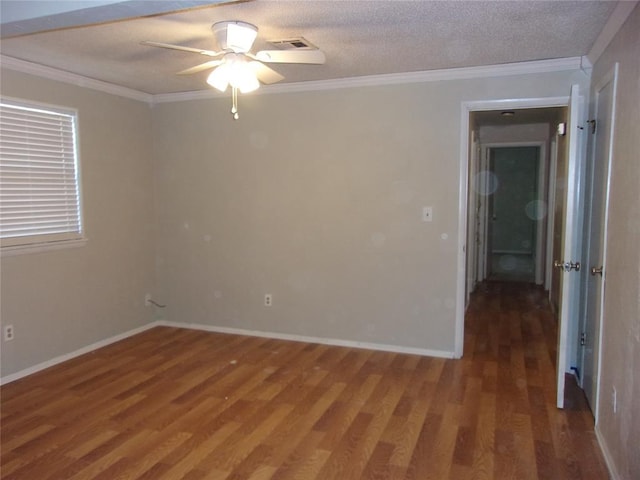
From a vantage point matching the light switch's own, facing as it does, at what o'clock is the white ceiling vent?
The white ceiling vent is roughly at 1 o'clock from the light switch.

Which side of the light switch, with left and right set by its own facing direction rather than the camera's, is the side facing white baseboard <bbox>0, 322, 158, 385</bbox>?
right

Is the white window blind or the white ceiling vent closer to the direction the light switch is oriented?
the white ceiling vent

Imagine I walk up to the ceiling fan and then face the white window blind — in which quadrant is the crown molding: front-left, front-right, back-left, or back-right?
back-right

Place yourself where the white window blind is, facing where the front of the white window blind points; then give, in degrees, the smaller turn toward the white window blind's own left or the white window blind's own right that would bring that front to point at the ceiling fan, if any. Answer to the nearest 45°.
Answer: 0° — it already faces it

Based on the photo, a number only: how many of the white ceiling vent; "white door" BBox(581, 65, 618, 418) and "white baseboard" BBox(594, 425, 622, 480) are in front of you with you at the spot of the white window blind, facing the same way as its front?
3

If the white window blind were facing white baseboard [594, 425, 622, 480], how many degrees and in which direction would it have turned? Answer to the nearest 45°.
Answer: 0° — it already faces it

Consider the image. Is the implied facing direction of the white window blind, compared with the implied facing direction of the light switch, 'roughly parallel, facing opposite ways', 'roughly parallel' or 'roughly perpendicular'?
roughly perpendicular

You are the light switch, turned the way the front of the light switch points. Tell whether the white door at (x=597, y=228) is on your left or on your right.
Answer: on your left

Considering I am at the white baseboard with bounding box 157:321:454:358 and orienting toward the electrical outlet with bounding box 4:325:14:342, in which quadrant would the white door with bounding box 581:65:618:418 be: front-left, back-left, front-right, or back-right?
back-left

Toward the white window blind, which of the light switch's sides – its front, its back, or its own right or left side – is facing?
right
